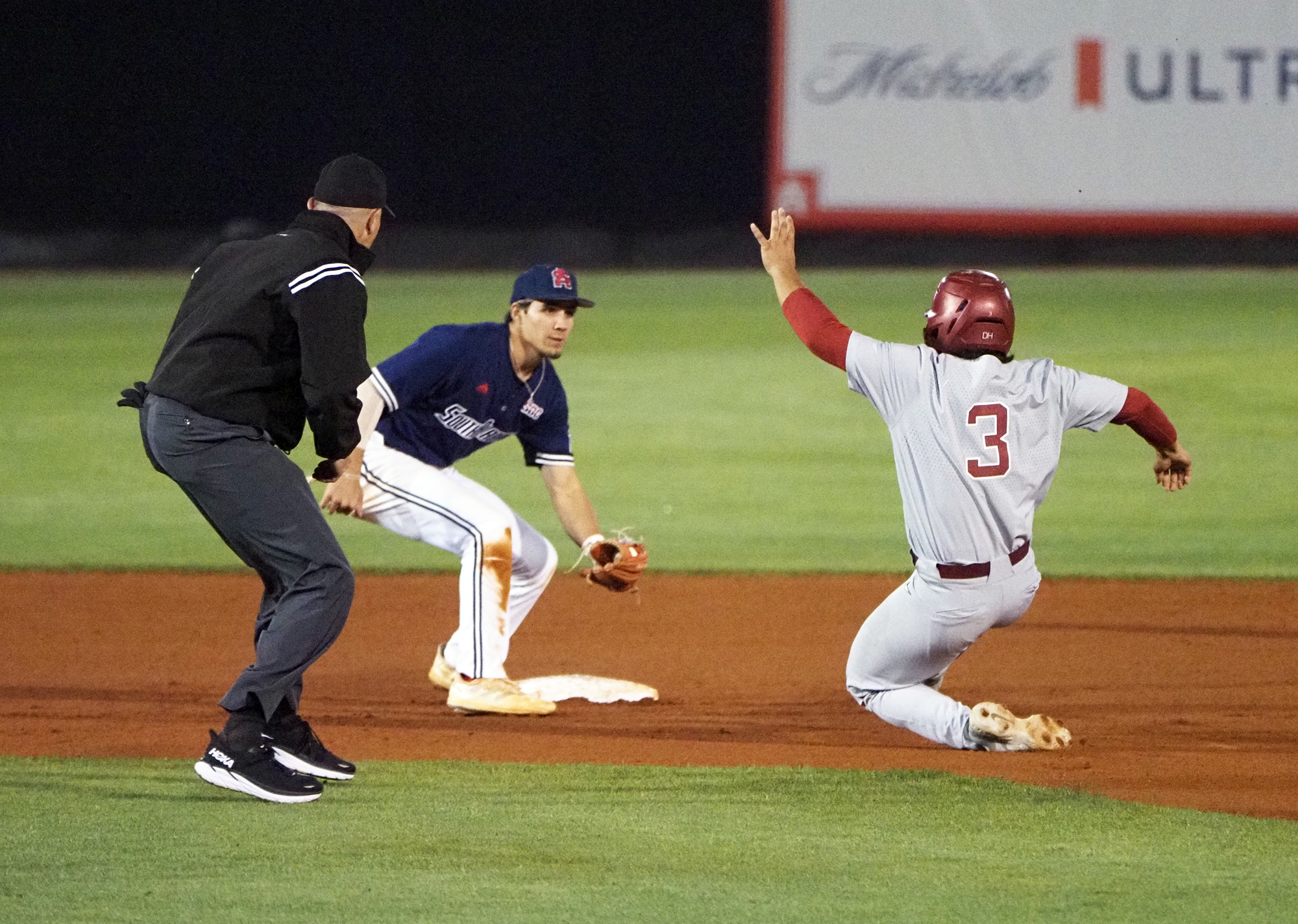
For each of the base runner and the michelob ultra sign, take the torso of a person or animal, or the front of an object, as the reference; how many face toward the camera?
1

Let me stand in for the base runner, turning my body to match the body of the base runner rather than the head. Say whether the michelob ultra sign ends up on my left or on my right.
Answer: on my right

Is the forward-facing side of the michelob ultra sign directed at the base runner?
yes

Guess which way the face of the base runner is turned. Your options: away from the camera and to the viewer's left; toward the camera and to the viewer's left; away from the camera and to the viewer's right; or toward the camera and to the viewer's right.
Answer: away from the camera and to the viewer's left

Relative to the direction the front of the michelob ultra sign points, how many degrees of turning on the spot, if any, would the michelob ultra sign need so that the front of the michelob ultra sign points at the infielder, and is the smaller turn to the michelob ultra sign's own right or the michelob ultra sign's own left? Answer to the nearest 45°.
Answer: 0° — it already faces them

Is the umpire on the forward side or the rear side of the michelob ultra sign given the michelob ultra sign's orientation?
on the forward side

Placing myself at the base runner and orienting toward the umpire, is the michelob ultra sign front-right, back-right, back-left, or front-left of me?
back-right

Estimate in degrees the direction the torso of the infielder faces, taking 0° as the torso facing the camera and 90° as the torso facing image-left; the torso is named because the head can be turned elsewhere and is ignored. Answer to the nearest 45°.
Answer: approximately 315°

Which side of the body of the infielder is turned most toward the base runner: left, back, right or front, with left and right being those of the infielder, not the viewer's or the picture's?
front

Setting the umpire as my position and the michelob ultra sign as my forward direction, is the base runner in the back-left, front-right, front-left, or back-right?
front-right

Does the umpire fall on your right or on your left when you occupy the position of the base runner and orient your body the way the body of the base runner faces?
on your left

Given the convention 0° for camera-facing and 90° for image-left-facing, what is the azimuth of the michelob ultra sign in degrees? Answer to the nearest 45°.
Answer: approximately 0°

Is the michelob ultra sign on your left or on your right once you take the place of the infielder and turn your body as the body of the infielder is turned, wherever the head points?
on your left
